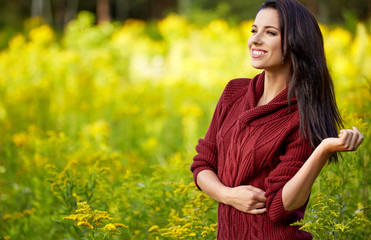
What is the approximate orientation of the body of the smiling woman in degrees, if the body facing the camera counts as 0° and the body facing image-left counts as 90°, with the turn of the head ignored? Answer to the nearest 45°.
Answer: approximately 45°
